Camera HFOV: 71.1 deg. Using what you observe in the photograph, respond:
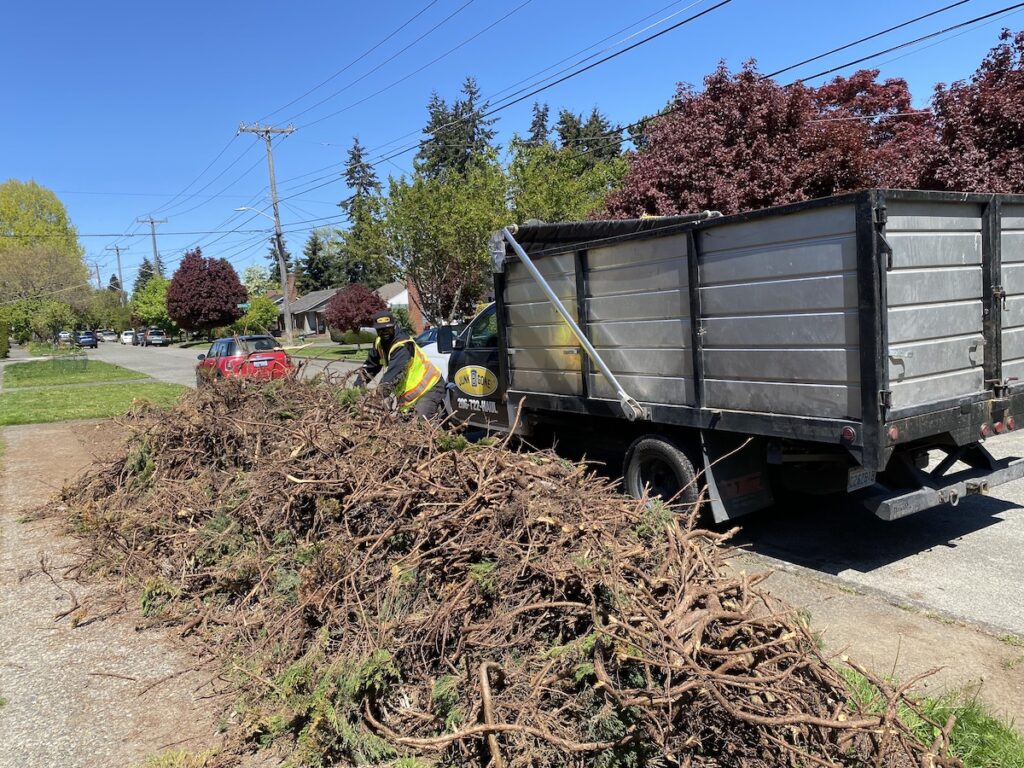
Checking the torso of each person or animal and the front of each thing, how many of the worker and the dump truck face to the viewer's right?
0

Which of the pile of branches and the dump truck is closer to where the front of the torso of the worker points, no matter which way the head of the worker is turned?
the pile of branches

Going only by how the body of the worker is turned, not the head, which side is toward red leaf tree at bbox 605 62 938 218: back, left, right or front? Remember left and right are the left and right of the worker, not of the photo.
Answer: back

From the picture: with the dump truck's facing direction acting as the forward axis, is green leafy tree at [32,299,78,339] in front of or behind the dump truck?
in front

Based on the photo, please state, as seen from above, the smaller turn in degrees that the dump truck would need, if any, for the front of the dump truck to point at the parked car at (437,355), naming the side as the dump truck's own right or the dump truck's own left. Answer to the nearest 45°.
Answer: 0° — it already faces it

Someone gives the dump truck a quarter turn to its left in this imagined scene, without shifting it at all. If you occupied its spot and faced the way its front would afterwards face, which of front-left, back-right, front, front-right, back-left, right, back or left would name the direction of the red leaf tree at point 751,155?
back-right

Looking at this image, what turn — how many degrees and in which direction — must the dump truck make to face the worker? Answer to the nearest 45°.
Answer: approximately 45° to its left

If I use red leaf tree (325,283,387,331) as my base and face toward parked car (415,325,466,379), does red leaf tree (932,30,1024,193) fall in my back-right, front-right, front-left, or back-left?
front-left

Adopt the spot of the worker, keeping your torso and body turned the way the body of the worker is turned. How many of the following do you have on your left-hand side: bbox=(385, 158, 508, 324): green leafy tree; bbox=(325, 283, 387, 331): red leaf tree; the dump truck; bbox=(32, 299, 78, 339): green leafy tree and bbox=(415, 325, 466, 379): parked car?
1

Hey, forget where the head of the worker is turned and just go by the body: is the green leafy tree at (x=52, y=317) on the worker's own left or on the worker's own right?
on the worker's own right

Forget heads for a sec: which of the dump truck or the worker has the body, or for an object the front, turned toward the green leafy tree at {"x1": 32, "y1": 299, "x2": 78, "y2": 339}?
the dump truck

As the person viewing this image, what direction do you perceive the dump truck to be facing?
facing away from the viewer and to the left of the viewer

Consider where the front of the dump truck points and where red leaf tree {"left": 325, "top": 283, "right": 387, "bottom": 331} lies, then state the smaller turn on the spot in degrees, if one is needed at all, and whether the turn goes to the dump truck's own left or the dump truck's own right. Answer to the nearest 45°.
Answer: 0° — it already faces it

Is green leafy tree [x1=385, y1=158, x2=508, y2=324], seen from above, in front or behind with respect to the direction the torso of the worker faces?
behind

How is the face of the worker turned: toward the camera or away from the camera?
toward the camera

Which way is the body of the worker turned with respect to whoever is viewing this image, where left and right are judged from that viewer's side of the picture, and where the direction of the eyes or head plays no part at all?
facing the viewer and to the left of the viewer
